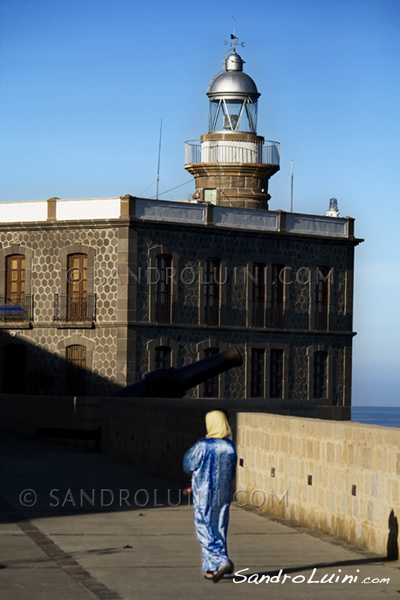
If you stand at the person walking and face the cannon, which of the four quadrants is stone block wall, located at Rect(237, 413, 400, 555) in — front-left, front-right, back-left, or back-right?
front-right

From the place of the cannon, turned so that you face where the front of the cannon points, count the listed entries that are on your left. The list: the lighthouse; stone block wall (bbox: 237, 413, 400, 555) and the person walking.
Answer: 1

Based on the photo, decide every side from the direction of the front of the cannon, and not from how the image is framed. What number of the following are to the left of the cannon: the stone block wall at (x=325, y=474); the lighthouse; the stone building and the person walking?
2

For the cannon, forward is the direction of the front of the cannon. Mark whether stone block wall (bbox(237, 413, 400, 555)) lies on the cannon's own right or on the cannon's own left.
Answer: on the cannon's own right

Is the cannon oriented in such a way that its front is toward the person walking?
no

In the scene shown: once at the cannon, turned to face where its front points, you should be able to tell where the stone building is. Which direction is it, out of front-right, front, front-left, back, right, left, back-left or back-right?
left

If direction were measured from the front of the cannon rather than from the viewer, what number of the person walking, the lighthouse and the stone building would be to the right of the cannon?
1

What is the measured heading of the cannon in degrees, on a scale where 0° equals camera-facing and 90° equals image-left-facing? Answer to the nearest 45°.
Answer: approximately 270°

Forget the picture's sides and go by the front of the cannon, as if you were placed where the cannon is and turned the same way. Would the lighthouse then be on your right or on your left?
on your left
